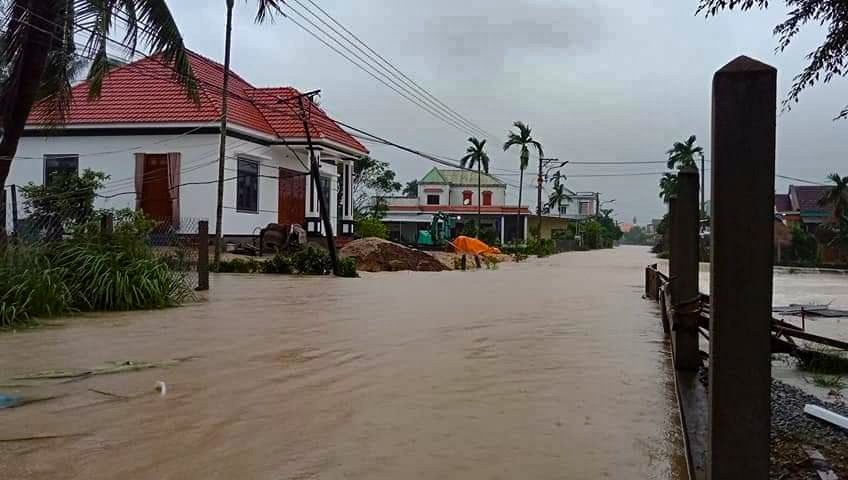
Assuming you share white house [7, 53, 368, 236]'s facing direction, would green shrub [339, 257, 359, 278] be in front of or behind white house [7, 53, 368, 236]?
in front

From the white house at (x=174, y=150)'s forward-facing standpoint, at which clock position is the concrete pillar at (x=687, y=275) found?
The concrete pillar is roughly at 1 o'clock from the white house.

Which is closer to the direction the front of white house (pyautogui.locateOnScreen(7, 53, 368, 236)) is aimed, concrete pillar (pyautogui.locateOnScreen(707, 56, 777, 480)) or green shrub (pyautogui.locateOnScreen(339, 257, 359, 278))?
the green shrub

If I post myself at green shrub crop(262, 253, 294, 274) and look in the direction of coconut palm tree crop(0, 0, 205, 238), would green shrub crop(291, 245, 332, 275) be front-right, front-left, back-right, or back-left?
back-left

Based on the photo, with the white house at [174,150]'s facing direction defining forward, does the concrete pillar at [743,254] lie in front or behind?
in front

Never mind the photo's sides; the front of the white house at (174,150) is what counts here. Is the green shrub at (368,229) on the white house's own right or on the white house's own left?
on the white house's own left

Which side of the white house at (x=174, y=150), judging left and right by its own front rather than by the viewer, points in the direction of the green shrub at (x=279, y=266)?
front

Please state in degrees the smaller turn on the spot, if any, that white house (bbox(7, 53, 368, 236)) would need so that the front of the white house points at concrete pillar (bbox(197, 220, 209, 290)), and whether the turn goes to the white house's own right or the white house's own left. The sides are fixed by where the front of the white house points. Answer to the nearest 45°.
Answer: approximately 45° to the white house's own right

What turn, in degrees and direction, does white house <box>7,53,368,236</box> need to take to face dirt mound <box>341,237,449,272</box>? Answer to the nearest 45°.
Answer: approximately 45° to its left

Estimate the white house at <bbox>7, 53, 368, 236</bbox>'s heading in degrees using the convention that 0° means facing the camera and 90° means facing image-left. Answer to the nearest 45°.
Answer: approximately 315°
